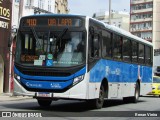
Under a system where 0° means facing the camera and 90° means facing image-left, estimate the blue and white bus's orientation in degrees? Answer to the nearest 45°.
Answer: approximately 45°
